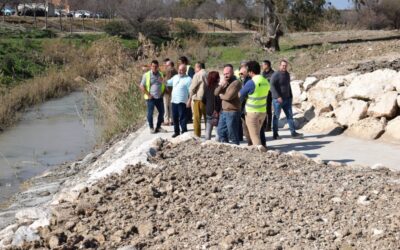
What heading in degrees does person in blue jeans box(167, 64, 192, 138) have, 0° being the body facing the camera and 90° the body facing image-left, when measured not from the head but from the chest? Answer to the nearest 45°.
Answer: approximately 45°

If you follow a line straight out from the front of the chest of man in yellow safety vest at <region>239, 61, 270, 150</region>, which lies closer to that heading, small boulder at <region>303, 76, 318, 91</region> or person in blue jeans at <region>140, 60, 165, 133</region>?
the person in blue jeans

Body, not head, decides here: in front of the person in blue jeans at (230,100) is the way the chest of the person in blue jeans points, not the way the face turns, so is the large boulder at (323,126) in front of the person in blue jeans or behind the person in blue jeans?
behind

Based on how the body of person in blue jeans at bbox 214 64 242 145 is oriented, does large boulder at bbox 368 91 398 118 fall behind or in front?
behind

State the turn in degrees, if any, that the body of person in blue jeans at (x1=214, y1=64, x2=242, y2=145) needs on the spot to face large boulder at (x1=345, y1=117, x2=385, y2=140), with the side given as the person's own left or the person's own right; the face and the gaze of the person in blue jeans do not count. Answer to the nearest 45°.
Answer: approximately 180°

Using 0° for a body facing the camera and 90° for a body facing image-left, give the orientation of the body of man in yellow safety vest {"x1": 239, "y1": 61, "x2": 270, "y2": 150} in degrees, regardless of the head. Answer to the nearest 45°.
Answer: approximately 135°

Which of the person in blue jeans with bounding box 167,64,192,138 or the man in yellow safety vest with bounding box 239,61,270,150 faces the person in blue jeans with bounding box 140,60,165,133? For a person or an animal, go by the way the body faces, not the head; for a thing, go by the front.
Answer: the man in yellow safety vest

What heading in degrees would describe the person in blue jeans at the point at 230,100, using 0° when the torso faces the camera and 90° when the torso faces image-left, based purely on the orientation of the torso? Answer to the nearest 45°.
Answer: approximately 45°

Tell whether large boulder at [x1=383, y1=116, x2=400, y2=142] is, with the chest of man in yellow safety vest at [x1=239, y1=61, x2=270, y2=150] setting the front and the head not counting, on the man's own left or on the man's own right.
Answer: on the man's own right

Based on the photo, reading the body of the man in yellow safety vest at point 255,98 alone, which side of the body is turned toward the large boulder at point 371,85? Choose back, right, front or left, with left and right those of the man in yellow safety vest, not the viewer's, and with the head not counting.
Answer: right
